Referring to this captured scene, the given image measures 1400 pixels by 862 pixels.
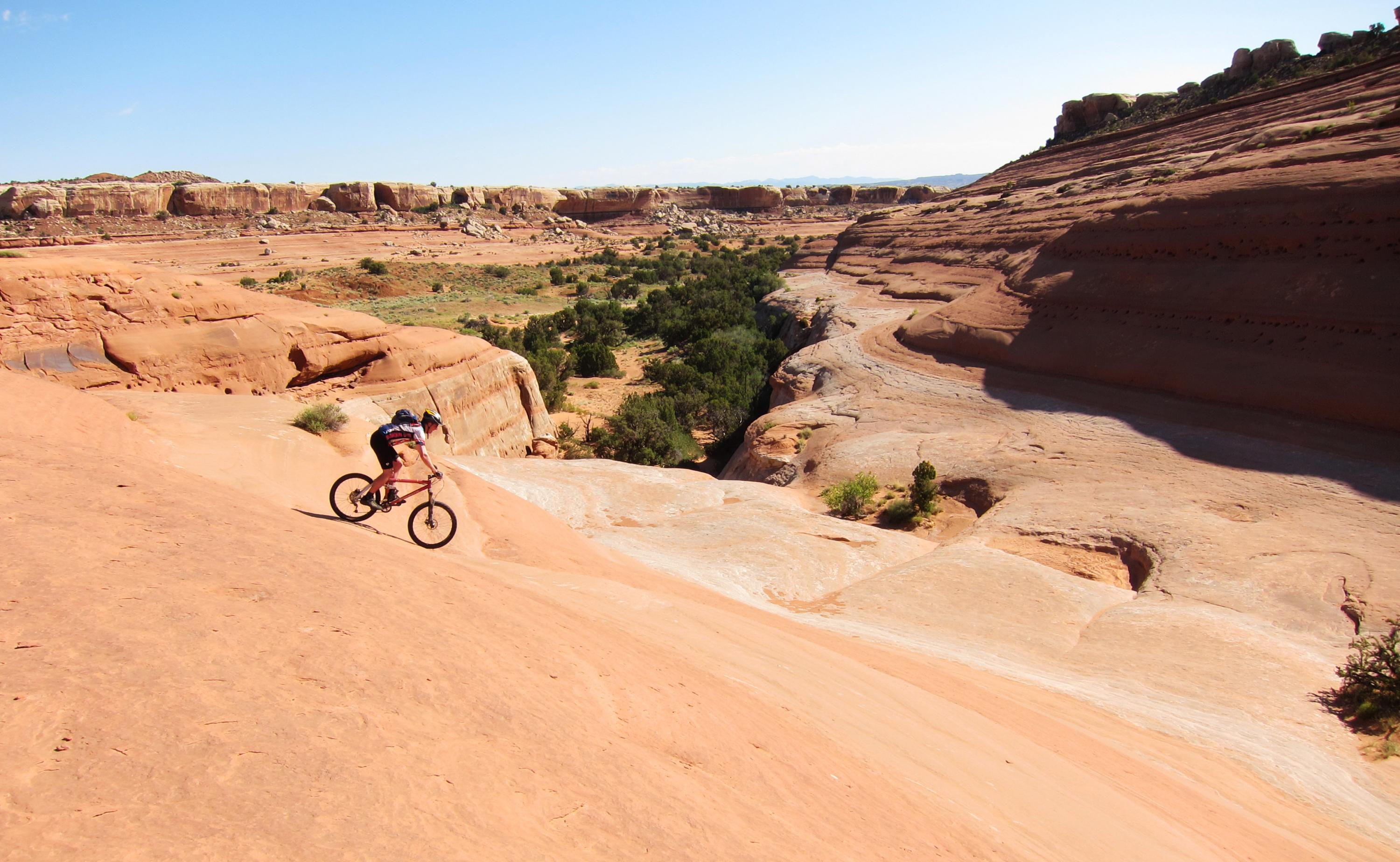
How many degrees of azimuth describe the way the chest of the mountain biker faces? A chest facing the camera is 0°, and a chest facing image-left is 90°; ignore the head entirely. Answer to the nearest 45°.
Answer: approximately 270°

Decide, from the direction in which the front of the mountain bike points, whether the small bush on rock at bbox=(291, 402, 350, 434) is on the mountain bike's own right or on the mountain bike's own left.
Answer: on the mountain bike's own left

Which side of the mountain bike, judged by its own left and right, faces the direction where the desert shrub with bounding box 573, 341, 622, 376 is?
left

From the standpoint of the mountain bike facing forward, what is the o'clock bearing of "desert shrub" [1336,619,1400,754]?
The desert shrub is roughly at 1 o'clock from the mountain bike.

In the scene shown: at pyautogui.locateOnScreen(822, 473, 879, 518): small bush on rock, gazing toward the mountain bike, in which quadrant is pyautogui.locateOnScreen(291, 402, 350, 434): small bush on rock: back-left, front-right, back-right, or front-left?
front-right

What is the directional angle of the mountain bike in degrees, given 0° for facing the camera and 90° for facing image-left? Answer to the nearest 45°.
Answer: approximately 270°

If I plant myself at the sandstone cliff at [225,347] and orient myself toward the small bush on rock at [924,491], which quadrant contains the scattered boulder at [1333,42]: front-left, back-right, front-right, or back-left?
front-left
